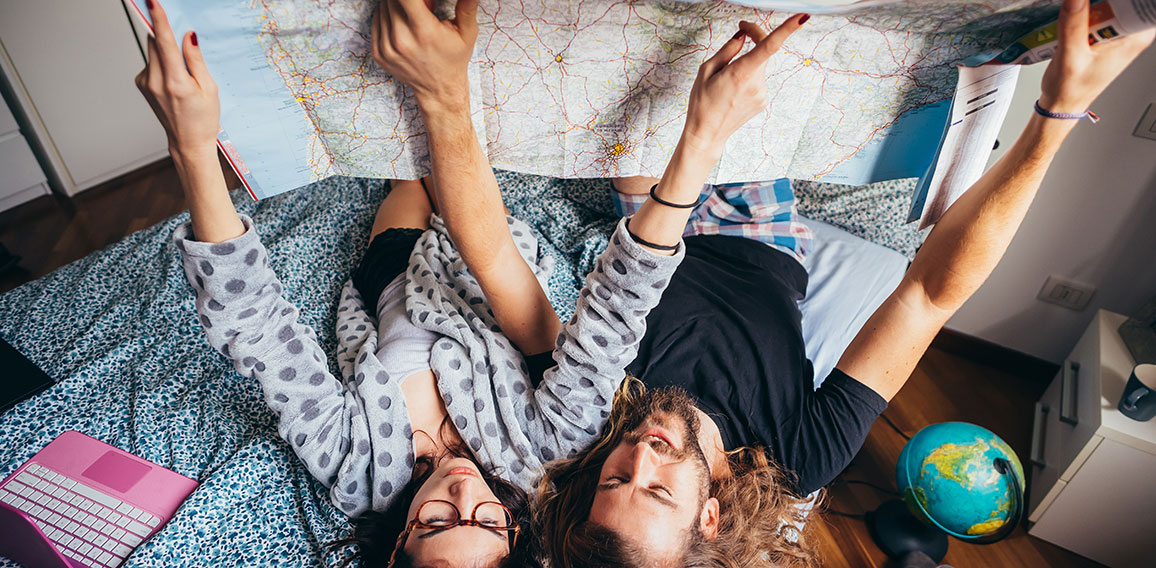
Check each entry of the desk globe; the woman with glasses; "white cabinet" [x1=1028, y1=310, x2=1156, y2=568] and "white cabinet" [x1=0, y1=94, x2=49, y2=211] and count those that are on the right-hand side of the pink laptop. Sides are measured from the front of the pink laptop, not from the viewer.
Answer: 3

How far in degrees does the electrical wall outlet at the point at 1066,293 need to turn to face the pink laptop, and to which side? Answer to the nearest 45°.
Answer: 0° — it already faces it

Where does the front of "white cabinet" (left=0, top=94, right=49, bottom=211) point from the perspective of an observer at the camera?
facing the viewer and to the right of the viewer

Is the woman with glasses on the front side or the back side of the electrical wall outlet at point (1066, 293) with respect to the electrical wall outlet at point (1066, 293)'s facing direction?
on the front side

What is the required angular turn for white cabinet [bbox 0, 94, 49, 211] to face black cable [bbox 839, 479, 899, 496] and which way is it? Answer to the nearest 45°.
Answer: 0° — it already faces it

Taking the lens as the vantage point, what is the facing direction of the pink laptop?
facing away from the viewer and to the right of the viewer

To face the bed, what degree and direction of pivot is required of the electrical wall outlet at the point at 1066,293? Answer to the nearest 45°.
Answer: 0° — it already faces it

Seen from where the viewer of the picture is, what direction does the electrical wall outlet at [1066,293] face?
facing the viewer and to the left of the viewer

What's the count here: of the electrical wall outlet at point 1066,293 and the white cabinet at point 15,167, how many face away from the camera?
0

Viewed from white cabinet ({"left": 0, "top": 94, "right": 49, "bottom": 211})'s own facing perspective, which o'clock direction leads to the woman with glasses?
The woman with glasses is roughly at 1 o'clock from the white cabinet.

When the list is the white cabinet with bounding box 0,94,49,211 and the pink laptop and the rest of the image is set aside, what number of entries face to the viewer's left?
0

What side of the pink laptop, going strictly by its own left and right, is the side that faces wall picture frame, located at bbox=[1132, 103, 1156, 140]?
right
